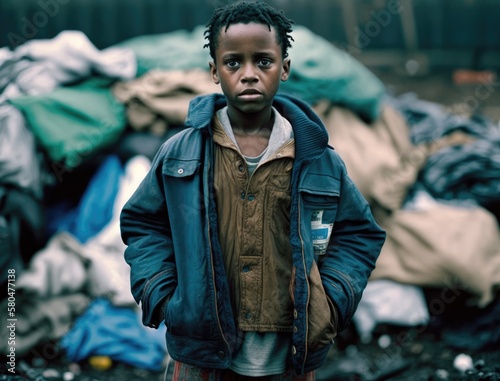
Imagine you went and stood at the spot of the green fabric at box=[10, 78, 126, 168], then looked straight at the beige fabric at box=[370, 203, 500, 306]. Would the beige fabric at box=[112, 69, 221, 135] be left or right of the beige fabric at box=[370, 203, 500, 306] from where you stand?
left

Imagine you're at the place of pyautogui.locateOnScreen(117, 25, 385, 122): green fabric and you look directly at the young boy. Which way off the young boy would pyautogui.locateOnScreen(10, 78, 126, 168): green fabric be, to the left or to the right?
right

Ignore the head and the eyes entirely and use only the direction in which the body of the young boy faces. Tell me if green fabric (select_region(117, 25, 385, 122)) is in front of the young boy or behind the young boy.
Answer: behind

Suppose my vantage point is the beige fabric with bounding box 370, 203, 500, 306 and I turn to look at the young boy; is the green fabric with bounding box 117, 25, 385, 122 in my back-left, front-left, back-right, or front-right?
back-right

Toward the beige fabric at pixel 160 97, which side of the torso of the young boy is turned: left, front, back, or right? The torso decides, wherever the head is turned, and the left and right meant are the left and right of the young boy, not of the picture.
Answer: back

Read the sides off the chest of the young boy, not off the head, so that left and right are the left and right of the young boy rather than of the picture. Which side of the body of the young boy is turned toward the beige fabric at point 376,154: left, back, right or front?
back

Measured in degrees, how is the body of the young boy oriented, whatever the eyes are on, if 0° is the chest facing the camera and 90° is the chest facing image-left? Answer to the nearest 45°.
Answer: approximately 0°

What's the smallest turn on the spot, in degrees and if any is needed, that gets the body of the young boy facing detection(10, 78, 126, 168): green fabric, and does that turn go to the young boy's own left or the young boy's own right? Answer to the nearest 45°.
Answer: approximately 135° to the young boy's own right

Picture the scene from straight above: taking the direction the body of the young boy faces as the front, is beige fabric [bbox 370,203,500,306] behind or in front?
behind
